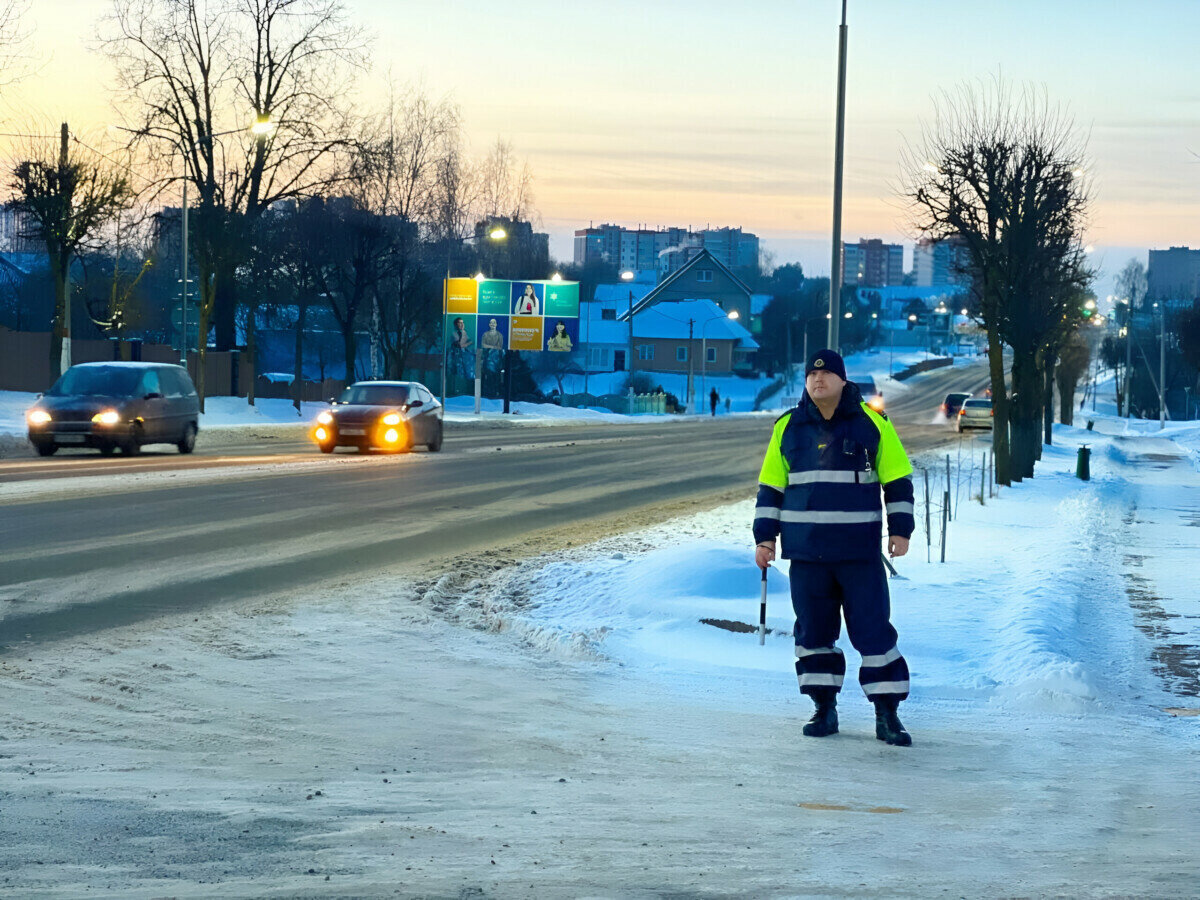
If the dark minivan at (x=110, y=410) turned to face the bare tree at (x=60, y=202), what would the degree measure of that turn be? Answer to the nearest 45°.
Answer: approximately 135° to its right

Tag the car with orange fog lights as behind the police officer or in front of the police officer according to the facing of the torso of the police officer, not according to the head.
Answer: behind

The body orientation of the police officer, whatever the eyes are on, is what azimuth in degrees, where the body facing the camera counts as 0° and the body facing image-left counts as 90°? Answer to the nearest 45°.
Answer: approximately 0°

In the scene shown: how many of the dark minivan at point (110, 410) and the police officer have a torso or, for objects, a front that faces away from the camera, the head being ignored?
0

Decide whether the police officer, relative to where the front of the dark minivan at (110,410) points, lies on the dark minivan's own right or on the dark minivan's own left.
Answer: on the dark minivan's own left
